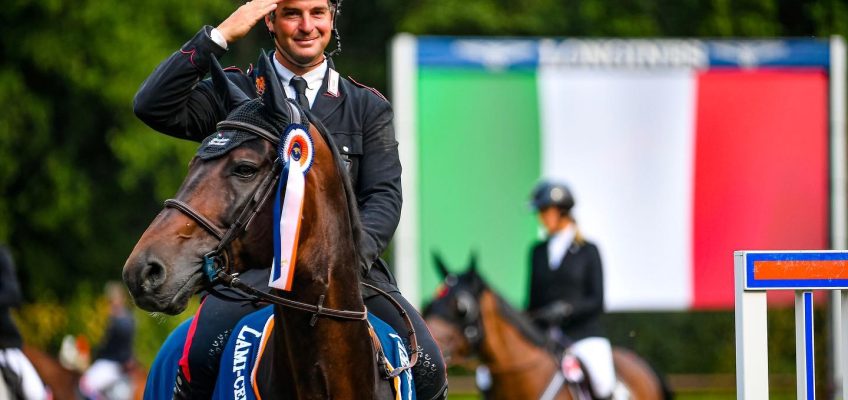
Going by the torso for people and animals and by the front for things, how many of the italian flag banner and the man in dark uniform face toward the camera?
2

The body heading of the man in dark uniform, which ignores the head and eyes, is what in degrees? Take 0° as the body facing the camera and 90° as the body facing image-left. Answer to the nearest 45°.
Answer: approximately 0°

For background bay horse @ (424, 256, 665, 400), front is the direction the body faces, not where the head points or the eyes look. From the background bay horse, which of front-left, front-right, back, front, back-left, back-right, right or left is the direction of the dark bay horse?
front-left

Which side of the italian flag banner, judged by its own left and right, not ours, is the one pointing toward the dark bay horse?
front

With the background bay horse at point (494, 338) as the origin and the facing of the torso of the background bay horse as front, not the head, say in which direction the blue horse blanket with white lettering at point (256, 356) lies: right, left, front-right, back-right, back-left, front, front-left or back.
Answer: front-left

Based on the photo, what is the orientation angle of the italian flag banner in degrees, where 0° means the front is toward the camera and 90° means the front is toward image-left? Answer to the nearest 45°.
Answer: approximately 0°

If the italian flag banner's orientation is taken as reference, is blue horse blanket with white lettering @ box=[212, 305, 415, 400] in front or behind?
in front

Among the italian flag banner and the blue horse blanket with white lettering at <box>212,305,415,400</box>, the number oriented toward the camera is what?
2
